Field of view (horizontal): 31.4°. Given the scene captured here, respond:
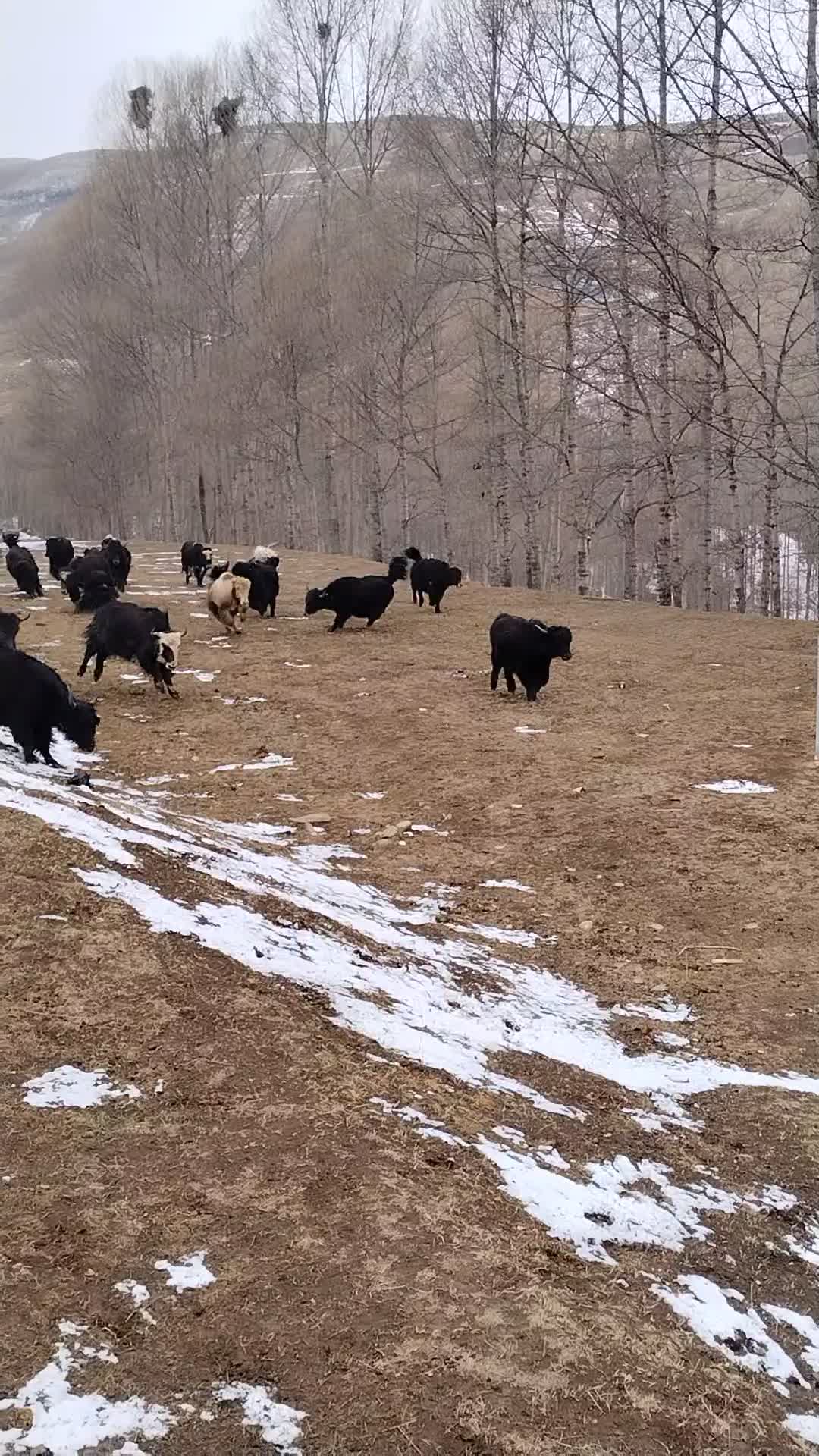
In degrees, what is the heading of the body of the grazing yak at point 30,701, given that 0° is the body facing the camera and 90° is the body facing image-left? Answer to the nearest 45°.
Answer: approximately 270°

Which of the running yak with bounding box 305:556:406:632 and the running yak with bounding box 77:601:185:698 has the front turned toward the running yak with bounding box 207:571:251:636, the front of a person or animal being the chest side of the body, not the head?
the running yak with bounding box 305:556:406:632

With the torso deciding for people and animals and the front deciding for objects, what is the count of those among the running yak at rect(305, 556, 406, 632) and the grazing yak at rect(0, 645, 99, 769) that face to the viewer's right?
1

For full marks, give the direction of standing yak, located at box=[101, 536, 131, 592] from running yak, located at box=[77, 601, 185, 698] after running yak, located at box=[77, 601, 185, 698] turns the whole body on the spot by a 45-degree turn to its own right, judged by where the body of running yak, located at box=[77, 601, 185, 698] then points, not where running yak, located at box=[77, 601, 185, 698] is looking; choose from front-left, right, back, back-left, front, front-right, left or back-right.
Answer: back

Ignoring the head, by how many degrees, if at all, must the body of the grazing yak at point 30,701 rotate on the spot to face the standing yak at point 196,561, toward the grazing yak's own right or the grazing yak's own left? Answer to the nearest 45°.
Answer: approximately 90° to the grazing yak's own left

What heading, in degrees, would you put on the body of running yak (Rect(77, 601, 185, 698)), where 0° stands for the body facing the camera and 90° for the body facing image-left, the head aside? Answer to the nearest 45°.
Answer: approximately 315°

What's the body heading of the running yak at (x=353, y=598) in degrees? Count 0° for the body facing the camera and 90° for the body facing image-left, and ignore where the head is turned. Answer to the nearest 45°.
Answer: approximately 90°
